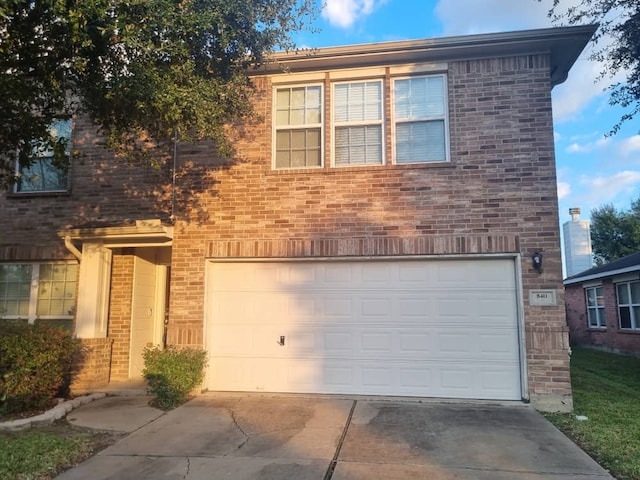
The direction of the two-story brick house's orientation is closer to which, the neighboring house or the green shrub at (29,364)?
the green shrub

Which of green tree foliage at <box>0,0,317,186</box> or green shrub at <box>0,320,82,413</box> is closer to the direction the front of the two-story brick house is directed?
the green tree foliage

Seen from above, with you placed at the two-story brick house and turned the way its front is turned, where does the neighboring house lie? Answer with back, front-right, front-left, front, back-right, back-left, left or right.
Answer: back-left

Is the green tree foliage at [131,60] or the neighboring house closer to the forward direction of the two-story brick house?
the green tree foliage

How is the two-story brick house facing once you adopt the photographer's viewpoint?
facing the viewer

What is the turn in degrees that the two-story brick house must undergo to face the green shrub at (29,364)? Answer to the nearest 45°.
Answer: approximately 90° to its right
